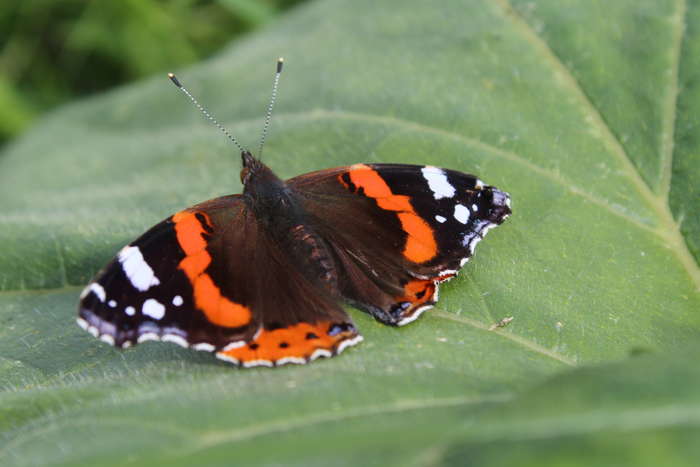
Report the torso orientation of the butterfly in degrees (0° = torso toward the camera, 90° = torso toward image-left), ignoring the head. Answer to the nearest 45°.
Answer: approximately 135°
